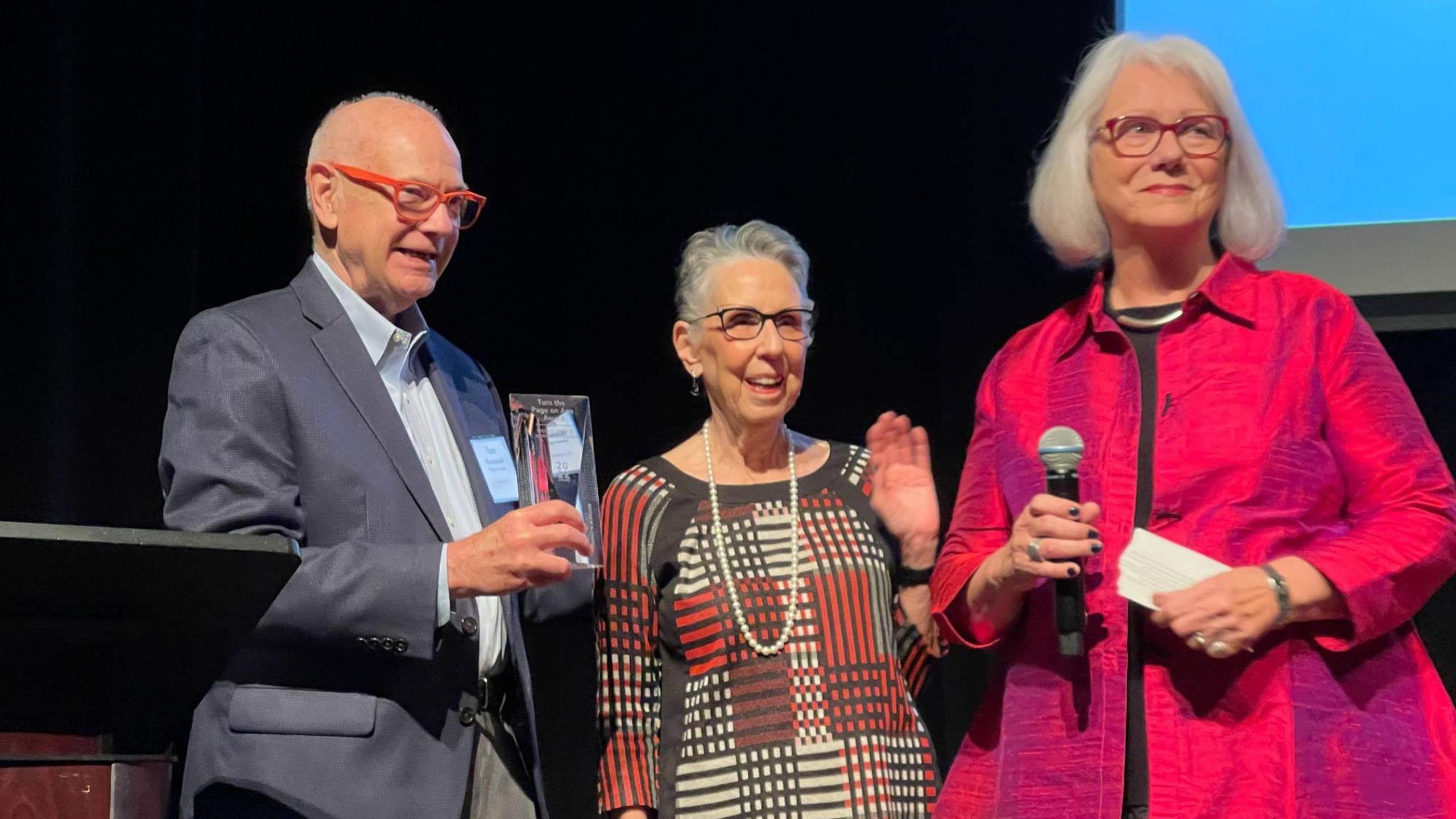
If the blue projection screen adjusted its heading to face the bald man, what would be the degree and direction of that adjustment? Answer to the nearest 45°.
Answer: approximately 45° to its right

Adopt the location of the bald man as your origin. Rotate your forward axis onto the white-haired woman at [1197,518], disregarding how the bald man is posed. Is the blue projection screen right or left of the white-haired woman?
left

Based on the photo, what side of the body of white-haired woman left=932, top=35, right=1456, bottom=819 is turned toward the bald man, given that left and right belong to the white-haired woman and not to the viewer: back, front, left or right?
right

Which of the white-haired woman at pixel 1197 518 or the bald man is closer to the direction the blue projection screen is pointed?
the white-haired woman

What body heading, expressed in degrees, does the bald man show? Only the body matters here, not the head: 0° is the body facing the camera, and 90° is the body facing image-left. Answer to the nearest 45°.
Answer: approximately 315°

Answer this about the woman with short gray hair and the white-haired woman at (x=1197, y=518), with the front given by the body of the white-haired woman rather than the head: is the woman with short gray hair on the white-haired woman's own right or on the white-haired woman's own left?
on the white-haired woman's own right

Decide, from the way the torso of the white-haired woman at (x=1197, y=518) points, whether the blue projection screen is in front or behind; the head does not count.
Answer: behind

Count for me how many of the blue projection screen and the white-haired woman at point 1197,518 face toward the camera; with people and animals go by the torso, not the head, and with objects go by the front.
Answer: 2
